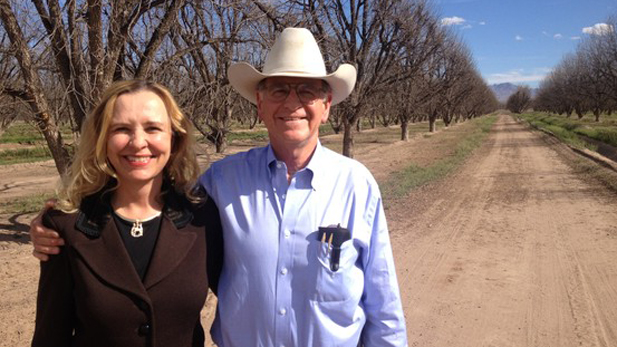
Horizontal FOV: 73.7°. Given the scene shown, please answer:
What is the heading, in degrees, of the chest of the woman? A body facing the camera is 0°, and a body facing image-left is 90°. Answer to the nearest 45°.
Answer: approximately 0°

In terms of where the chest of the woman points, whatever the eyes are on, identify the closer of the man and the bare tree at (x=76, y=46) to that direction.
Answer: the man

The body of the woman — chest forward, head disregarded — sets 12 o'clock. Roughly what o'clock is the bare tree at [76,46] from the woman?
The bare tree is roughly at 6 o'clock from the woman.

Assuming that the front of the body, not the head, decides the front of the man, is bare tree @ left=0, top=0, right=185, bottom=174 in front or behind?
behind

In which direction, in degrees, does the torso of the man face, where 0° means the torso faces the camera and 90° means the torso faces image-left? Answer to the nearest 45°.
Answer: approximately 0°

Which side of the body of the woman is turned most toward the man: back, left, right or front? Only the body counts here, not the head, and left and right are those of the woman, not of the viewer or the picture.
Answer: left

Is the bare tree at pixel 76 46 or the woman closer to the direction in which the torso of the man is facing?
the woman

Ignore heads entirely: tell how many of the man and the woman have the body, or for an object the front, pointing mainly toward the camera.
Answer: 2

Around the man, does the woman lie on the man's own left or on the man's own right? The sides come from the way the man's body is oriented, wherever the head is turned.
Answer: on the man's own right
